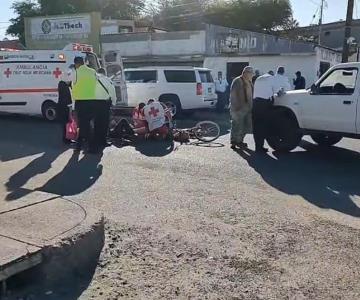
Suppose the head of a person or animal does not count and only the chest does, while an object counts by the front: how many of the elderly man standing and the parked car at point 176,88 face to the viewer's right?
1
